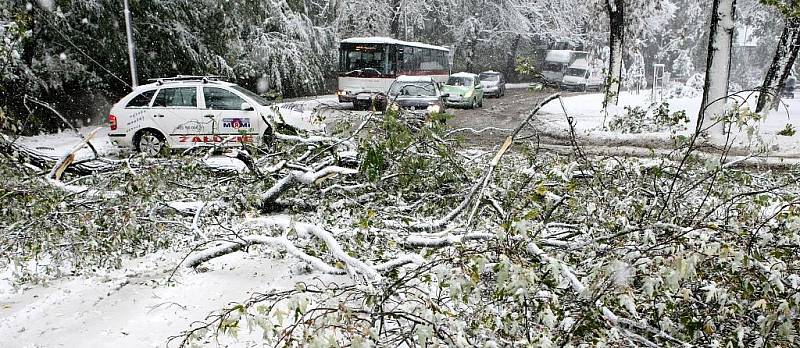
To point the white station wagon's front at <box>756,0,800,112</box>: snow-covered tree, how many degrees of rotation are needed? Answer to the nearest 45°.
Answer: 0° — it already faces it

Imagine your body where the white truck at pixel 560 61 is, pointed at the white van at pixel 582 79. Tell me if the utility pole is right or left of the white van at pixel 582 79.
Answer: right

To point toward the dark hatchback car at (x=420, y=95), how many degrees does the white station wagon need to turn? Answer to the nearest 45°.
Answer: approximately 45° to its left

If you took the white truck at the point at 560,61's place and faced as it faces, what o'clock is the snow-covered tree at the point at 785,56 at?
The snow-covered tree is roughly at 10 o'clock from the white truck.

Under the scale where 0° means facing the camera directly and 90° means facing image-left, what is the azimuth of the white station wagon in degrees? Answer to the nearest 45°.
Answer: approximately 270°

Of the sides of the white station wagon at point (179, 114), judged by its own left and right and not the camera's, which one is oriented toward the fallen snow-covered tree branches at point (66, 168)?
back

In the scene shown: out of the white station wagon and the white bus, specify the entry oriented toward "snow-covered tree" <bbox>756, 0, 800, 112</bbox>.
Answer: the white station wagon

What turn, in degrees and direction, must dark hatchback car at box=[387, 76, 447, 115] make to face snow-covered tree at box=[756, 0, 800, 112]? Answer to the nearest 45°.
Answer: approximately 90° to its left

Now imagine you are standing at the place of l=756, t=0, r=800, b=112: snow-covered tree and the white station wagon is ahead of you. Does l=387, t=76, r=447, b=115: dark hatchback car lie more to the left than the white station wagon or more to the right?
right
